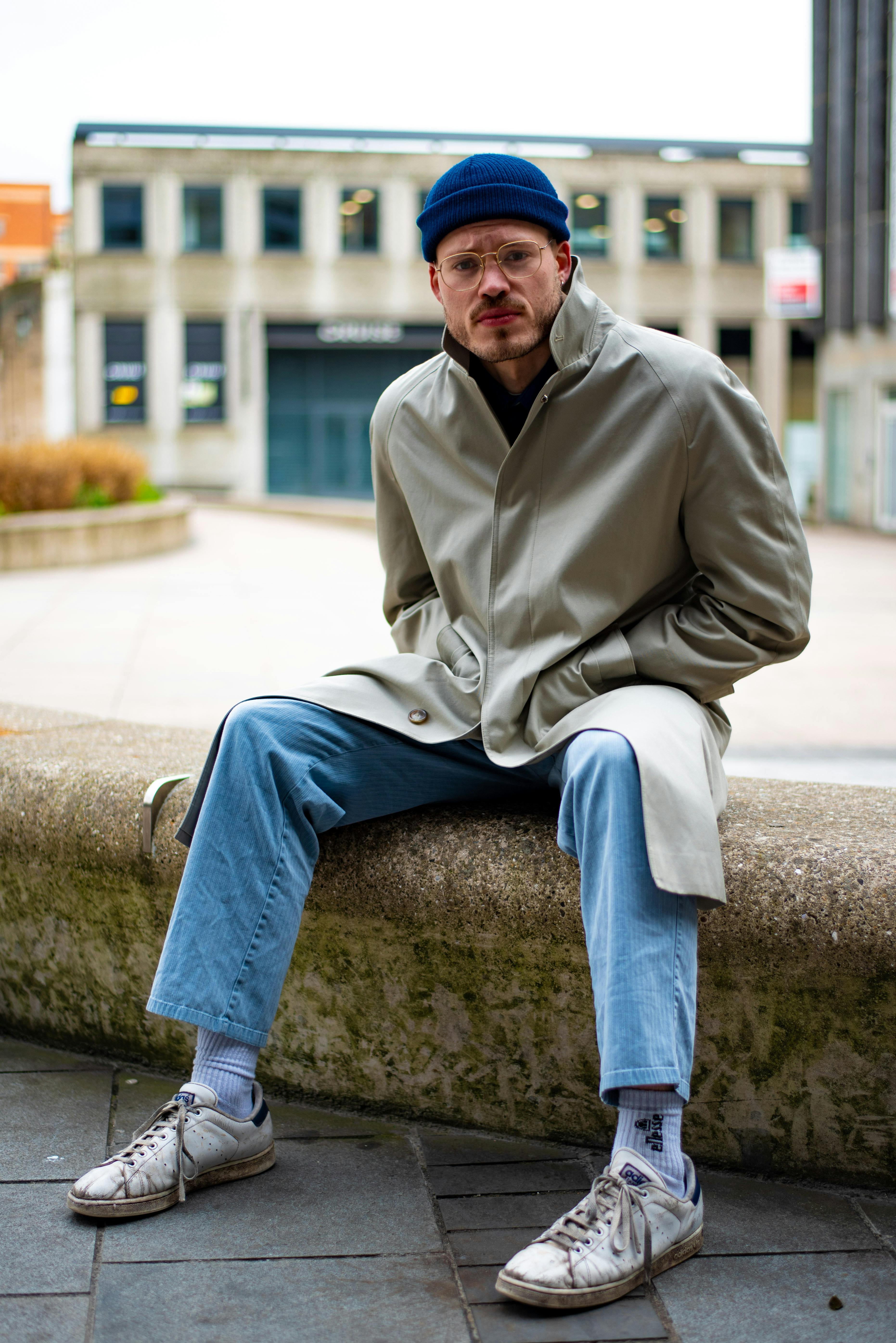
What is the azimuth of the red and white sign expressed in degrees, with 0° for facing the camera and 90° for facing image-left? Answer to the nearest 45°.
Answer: approximately 0°

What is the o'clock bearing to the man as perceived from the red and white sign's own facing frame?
The man is roughly at 12 o'clock from the red and white sign.

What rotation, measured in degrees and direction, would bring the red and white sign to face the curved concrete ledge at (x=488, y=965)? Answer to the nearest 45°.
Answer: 0° — it already faces it

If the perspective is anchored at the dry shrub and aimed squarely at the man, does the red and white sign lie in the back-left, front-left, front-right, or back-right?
back-left
